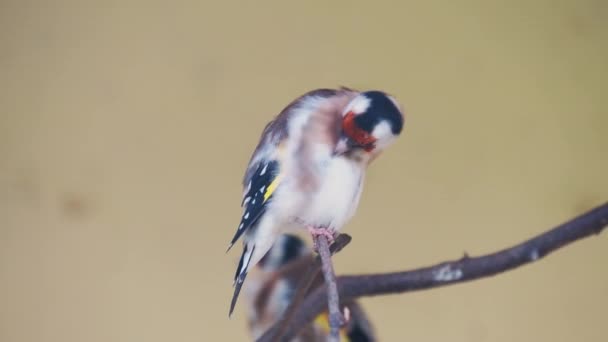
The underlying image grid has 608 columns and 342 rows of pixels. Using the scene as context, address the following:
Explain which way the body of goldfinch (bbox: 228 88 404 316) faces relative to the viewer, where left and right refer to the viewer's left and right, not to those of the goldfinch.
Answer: facing the viewer and to the right of the viewer
